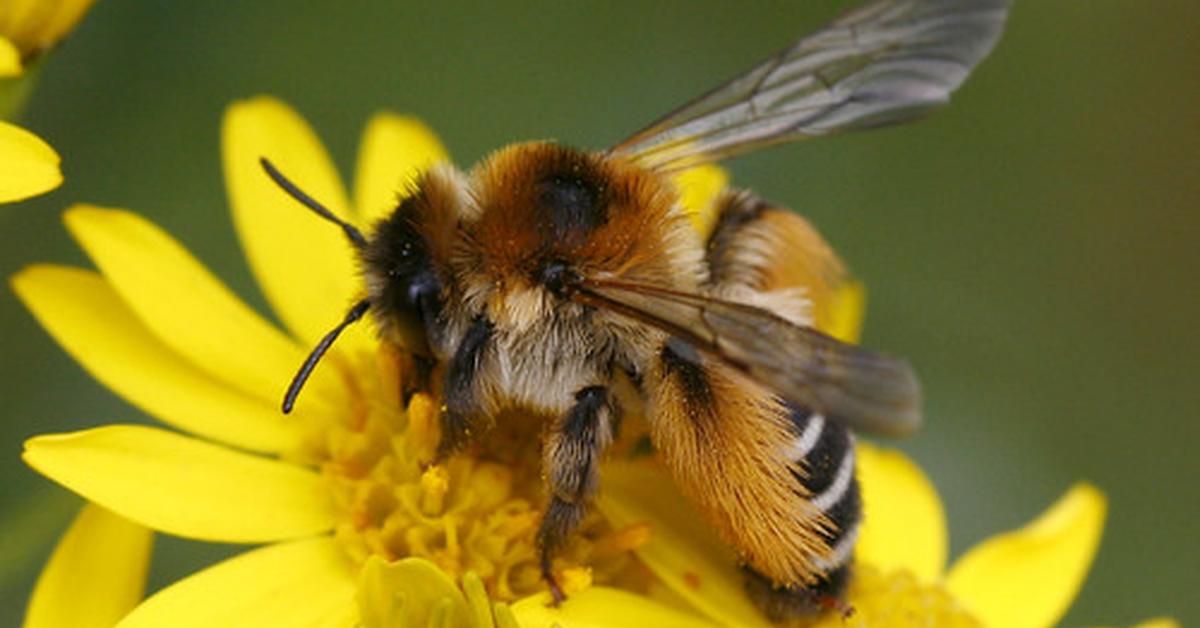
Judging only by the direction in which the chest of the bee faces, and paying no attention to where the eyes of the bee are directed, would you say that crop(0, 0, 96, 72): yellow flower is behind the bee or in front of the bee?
in front

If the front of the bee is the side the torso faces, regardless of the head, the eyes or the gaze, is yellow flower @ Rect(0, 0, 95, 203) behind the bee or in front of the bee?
in front

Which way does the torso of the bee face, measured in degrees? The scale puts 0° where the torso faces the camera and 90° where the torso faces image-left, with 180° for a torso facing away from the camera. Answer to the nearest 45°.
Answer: approximately 90°
